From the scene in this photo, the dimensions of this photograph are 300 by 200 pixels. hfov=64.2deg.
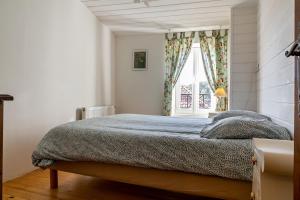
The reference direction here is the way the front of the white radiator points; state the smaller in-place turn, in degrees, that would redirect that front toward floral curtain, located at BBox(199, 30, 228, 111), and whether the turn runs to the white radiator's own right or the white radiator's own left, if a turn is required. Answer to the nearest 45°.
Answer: approximately 45° to the white radiator's own left

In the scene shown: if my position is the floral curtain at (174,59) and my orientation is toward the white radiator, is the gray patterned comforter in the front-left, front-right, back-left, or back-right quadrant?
front-left

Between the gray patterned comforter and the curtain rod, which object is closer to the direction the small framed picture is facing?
the gray patterned comforter

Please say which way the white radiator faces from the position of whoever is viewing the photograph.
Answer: facing the viewer and to the right of the viewer

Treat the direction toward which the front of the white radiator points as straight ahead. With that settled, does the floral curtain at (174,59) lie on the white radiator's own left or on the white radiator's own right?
on the white radiator's own left

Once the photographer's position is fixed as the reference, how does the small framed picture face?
facing the viewer

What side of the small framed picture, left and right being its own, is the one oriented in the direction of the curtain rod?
left

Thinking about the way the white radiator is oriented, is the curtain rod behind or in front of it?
in front

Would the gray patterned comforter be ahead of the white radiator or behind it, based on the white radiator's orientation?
ahead

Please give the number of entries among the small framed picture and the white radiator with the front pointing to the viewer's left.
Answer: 0

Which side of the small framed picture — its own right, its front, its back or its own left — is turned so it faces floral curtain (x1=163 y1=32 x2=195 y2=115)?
left

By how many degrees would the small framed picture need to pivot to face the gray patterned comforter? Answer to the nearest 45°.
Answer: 0° — it already faces it
